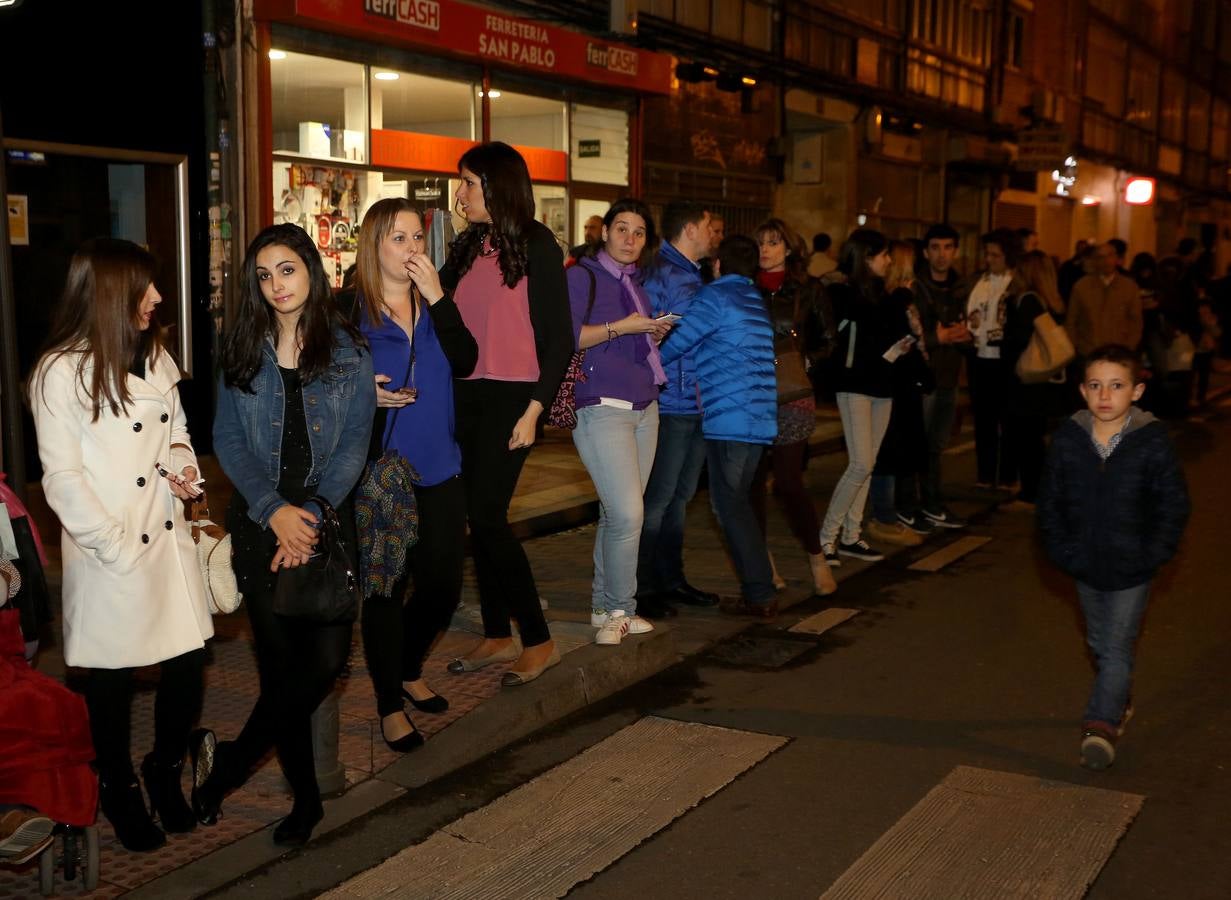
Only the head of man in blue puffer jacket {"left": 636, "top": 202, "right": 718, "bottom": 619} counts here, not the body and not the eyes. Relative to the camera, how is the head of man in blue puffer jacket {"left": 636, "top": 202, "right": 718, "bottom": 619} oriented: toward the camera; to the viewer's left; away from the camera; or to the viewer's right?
to the viewer's right

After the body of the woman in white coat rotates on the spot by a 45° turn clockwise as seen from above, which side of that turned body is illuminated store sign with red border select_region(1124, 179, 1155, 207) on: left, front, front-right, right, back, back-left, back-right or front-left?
back-left

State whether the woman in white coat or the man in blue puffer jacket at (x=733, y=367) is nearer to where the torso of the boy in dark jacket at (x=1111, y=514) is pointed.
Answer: the woman in white coat

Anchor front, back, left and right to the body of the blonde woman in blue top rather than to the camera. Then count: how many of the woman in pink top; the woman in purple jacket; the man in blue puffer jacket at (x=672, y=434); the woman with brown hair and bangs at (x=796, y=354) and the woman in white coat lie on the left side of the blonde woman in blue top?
4

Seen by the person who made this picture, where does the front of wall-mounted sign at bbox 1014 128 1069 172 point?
facing the viewer

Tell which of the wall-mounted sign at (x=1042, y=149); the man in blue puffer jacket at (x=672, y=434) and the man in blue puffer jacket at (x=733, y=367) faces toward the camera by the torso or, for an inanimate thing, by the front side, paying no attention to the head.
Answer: the wall-mounted sign

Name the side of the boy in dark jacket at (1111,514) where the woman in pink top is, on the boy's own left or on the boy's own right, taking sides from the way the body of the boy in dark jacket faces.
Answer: on the boy's own right

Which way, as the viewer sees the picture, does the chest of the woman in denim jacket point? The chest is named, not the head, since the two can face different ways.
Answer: toward the camera

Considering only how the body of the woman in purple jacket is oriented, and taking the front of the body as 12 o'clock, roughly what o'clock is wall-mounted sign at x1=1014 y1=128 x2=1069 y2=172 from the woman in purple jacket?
The wall-mounted sign is roughly at 8 o'clock from the woman in purple jacket.

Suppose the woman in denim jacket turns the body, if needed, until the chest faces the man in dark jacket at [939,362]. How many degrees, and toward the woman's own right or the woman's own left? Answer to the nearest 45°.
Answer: approximately 135° to the woman's own left

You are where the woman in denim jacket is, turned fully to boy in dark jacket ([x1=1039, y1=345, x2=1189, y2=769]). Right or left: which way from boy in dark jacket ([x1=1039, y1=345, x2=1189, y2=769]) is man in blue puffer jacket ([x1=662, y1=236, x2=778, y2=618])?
left

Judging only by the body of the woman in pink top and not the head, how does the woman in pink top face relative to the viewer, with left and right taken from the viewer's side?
facing the viewer and to the left of the viewer

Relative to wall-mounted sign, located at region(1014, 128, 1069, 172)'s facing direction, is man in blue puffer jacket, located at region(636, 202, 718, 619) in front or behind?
in front
